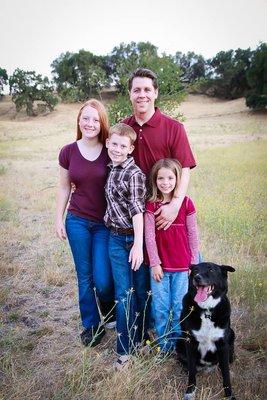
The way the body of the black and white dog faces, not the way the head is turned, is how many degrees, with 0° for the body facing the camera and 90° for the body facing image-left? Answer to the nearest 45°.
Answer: approximately 0°

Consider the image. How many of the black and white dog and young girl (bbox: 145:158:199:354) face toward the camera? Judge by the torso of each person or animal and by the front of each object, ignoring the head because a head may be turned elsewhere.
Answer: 2

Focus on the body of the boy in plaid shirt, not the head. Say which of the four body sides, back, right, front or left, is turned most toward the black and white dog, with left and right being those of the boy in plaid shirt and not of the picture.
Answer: left

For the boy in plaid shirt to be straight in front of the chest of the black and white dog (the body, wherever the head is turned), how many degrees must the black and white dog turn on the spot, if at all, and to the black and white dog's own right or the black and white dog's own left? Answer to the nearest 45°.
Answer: approximately 135° to the black and white dog's own right

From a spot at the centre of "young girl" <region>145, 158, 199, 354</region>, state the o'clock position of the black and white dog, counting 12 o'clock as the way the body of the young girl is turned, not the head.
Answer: The black and white dog is roughly at 11 o'clock from the young girl.

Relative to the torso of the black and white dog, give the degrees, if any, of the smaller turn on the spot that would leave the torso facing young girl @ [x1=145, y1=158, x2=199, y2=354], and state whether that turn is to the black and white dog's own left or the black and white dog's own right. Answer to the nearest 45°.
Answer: approximately 135° to the black and white dog's own right
